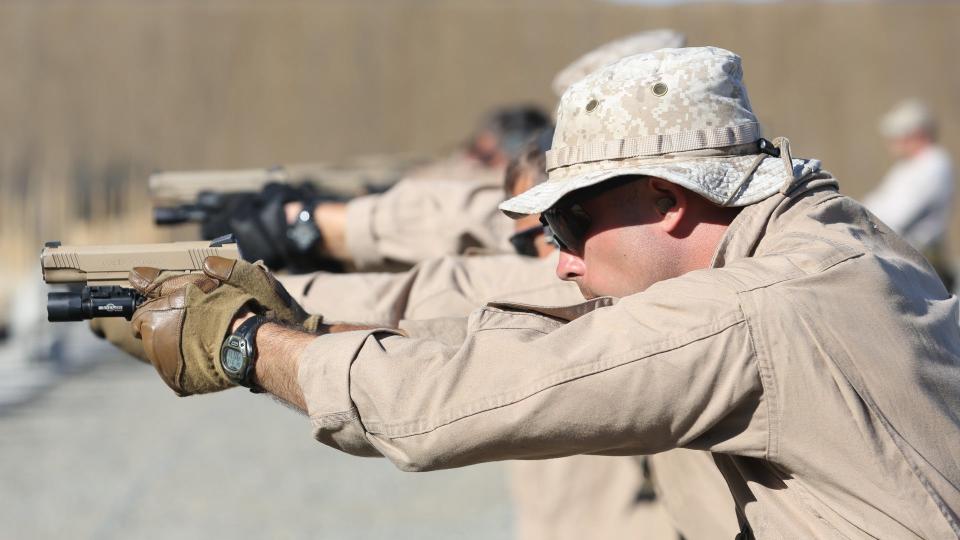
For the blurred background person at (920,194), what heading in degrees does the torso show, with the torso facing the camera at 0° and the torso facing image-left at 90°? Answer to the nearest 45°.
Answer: approximately 90°
